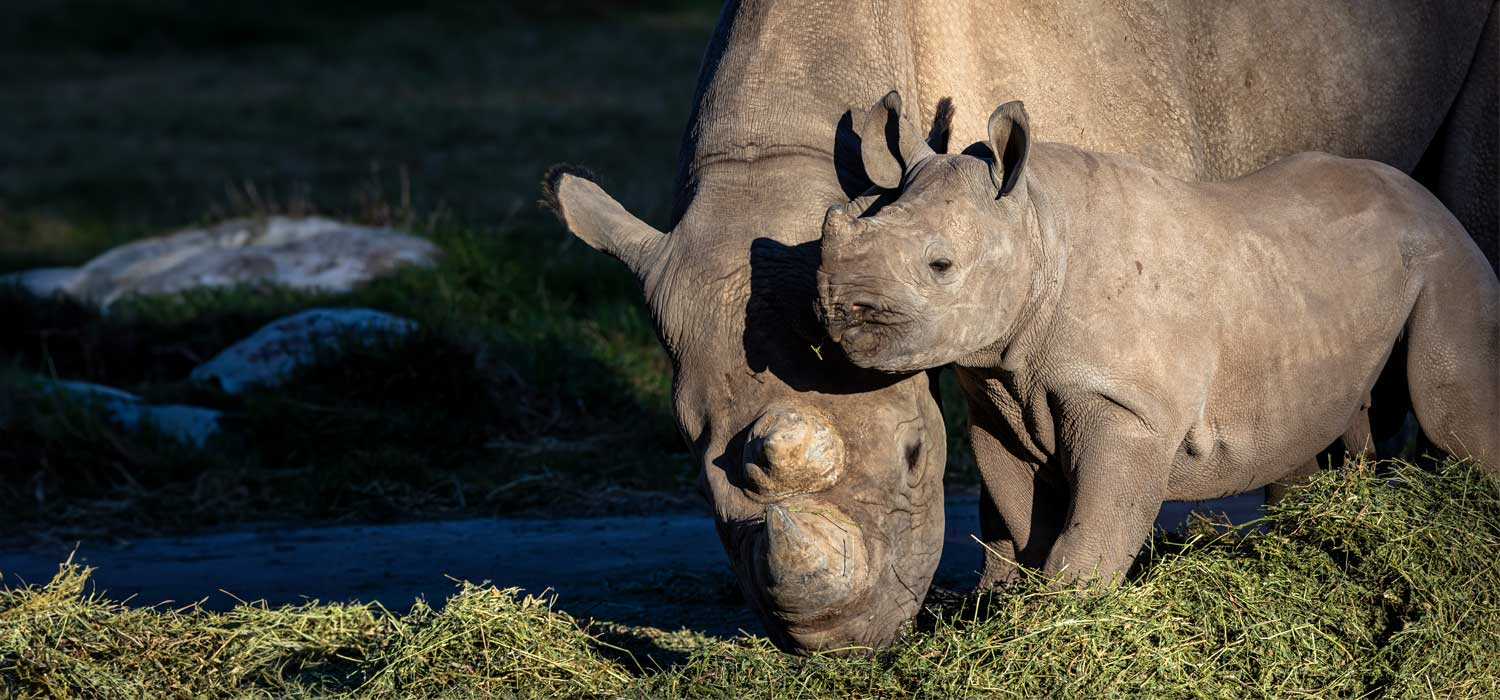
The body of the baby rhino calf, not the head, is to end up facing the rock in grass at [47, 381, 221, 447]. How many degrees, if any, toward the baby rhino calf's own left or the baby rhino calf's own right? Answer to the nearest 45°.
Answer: approximately 90° to the baby rhino calf's own right

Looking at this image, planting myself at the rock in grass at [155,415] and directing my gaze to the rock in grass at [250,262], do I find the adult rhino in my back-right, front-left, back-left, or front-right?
back-right

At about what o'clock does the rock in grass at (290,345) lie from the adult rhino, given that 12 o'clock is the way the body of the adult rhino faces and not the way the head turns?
The rock in grass is roughly at 3 o'clock from the adult rhino.

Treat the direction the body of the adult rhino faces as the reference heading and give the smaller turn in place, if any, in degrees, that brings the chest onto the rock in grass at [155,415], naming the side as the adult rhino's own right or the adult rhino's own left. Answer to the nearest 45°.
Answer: approximately 90° to the adult rhino's own right

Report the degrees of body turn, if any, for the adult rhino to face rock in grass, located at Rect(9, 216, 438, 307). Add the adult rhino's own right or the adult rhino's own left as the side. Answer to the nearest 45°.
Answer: approximately 90° to the adult rhino's own right

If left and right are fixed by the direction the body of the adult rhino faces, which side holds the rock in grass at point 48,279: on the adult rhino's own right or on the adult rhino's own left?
on the adult rhino's own right

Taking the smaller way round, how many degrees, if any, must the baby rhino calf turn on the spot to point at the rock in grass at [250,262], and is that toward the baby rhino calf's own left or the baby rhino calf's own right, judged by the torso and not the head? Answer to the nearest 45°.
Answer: approximately 90° to the baby rhino calf's own right

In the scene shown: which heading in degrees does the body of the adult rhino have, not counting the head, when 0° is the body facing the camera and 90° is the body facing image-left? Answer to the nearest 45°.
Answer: approximately 45°
